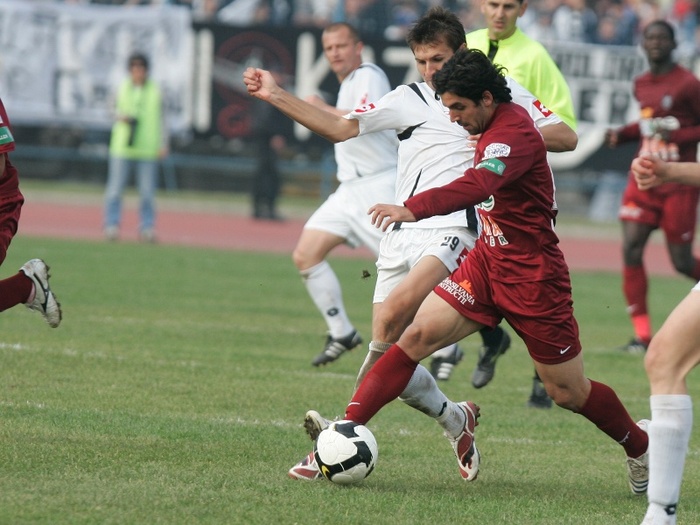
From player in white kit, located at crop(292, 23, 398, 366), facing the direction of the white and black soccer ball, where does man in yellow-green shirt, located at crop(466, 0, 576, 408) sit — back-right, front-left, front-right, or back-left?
front-left

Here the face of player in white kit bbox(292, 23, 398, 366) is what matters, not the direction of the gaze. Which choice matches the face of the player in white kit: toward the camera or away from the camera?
toward the camera

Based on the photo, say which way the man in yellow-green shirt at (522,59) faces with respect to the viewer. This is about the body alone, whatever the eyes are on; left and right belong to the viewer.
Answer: facing the viewer and to the left of the viewer

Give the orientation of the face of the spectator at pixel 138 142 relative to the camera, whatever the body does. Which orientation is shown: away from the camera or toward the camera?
toward the camera

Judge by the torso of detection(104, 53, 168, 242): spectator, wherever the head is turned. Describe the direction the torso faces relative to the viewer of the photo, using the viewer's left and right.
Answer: facing the viewer

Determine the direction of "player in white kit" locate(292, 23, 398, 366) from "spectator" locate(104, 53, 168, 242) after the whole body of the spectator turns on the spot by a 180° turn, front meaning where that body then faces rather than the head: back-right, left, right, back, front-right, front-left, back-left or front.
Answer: back

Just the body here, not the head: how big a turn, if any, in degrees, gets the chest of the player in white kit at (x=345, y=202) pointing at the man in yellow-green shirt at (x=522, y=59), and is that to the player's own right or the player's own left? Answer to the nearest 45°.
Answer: approximately 90° to the player's own left

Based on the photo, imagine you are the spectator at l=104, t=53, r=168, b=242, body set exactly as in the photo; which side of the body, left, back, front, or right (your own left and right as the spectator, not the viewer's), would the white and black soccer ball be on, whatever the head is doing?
front
